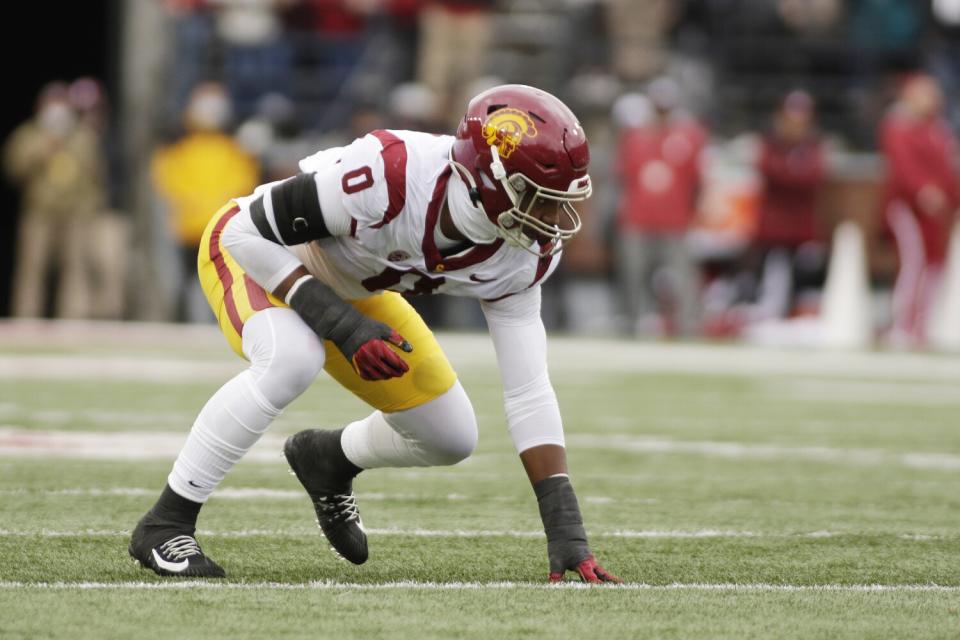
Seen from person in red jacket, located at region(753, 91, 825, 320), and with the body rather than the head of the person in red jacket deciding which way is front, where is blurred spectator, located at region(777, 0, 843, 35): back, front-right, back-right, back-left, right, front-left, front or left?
back

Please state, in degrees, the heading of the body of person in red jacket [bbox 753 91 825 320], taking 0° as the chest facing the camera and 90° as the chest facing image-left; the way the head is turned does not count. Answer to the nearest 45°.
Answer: approximately 0°

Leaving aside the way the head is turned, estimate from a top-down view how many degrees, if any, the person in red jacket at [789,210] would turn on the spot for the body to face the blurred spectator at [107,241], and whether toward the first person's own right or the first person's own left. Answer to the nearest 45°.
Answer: approximately 90° to the first person's own right

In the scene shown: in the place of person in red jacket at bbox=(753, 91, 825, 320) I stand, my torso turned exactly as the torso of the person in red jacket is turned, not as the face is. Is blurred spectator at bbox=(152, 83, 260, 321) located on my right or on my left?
on my right

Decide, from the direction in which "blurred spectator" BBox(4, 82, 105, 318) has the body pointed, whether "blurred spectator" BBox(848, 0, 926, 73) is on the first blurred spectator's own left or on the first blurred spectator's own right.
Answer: on the first blurred spectator's own left

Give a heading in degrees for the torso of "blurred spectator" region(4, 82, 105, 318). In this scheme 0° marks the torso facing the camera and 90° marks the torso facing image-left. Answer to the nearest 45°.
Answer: approximately 0°

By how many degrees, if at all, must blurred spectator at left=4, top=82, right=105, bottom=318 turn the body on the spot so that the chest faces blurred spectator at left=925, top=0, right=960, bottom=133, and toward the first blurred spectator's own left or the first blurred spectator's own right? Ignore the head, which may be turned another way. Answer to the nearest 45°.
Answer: approximately 90° to the first blurred spectator's own left

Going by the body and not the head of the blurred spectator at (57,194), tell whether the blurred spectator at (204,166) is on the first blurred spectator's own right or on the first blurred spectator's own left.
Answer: on the first blurred spectator's own left
